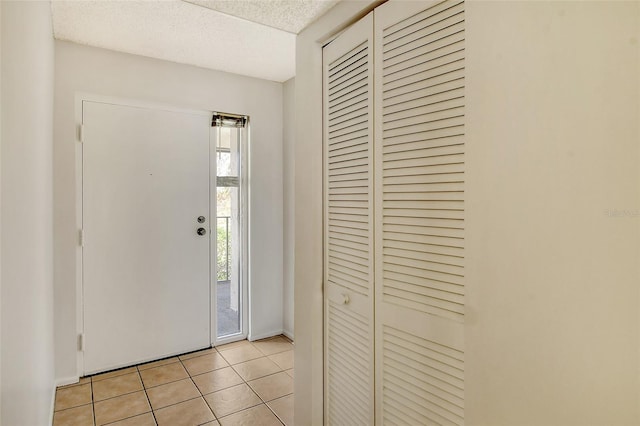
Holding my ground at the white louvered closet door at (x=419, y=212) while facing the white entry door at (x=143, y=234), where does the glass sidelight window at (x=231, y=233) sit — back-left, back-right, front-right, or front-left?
front-right

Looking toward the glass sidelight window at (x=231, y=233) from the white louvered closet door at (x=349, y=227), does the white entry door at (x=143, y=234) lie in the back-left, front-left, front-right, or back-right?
front-left

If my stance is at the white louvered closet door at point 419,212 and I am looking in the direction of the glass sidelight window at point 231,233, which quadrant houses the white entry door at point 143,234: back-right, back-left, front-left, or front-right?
front-left

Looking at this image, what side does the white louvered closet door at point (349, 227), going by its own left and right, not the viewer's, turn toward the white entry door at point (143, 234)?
right

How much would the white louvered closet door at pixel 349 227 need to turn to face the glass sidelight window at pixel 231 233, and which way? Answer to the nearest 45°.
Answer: approximately 90° to its right
